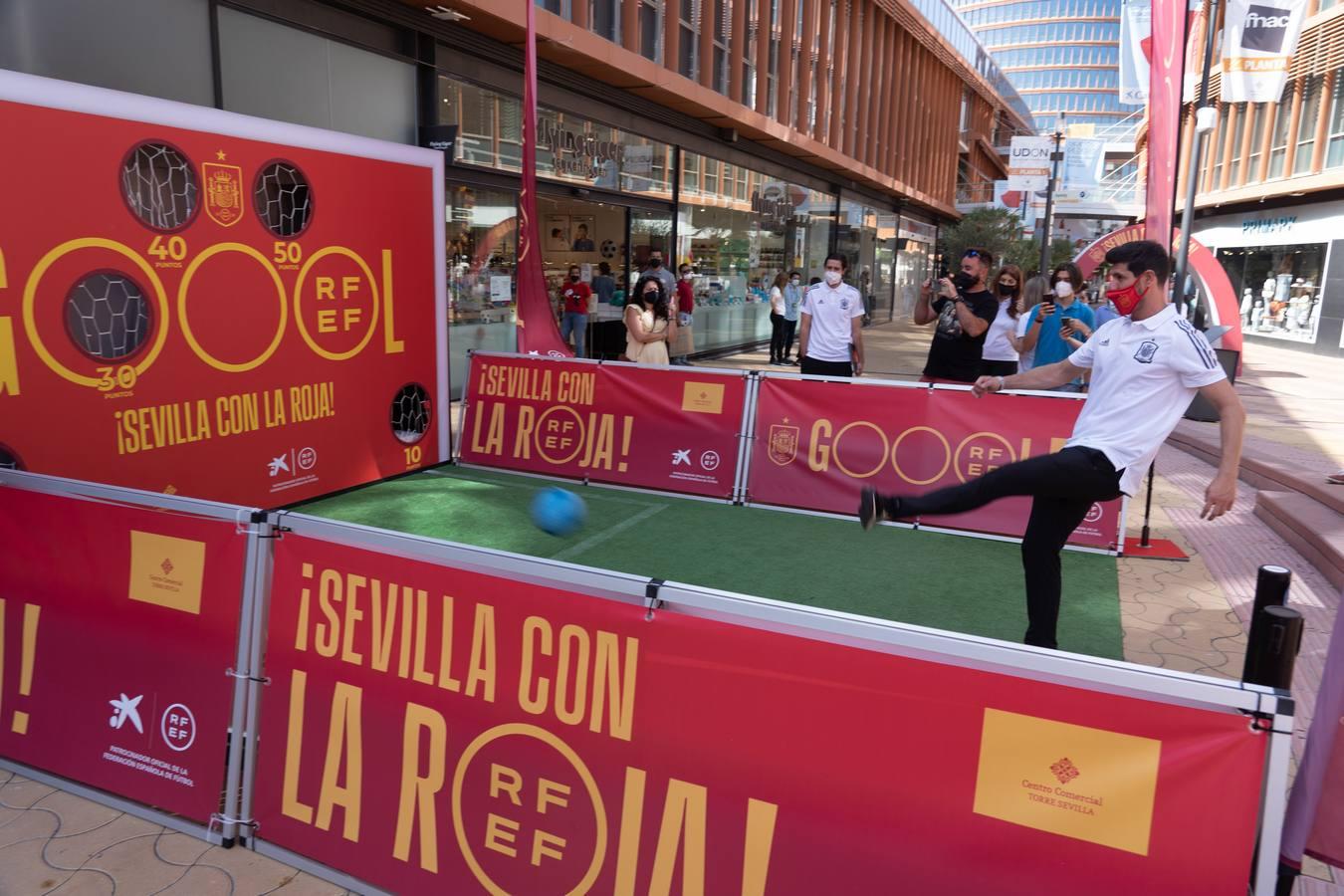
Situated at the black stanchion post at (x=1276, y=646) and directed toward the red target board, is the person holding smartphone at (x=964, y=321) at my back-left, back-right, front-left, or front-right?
front-right

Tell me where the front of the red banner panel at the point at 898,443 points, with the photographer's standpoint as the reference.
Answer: facing the viewer

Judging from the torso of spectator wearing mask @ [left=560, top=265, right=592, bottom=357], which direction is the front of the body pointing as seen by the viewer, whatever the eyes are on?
toward the camera

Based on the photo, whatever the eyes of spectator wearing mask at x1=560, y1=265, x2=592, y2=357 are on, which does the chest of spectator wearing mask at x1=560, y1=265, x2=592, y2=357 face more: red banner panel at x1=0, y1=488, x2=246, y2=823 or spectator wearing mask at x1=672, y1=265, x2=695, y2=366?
the red banner panel

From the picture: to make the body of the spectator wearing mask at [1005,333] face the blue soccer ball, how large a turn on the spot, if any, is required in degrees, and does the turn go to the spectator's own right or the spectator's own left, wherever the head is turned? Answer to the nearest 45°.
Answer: approximately 45° to the spectator's own right

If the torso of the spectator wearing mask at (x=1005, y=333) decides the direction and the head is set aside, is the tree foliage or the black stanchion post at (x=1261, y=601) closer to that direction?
the black stanchion post

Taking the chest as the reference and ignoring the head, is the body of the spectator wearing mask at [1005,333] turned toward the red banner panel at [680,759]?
yes

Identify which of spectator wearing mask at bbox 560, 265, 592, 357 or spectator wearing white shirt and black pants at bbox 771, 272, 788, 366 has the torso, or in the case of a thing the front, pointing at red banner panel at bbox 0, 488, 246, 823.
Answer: spectator wearing mask at bbox 560, 265, 592, 357

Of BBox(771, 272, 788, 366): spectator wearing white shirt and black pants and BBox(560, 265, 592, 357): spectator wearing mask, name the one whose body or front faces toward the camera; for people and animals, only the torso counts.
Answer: BBox(560, 265, 592, 357): spectator wearing mask
